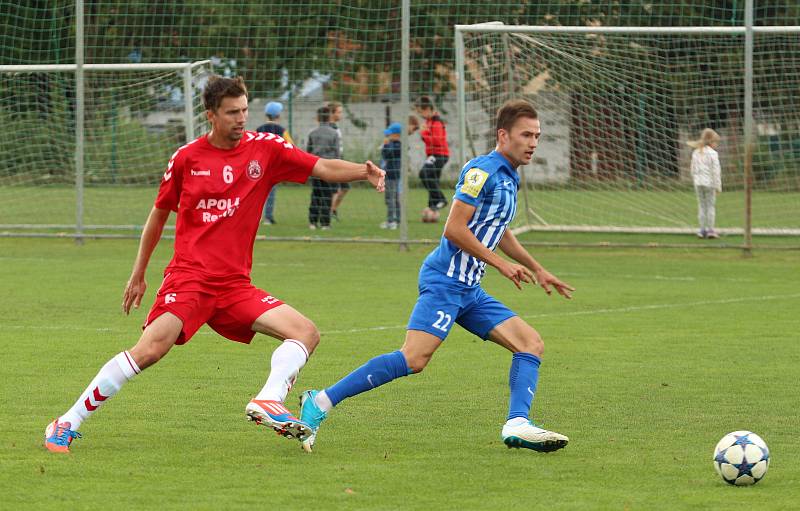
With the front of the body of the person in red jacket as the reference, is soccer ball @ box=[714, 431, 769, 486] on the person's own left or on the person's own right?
on the person's own left

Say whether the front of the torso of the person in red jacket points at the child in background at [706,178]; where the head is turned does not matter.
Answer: no

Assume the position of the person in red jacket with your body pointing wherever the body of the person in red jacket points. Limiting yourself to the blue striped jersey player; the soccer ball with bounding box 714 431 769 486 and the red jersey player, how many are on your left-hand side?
3

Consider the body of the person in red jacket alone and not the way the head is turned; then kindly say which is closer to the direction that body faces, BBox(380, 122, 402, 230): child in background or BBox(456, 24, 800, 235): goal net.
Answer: the child in background

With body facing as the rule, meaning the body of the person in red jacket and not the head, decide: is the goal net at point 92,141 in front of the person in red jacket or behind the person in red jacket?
in front

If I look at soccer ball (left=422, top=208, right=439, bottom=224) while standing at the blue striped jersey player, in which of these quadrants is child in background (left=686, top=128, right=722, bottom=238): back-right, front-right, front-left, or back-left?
front-right

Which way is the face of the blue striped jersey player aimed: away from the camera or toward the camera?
toward the camera

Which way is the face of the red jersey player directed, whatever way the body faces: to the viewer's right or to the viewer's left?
to the viewer's right

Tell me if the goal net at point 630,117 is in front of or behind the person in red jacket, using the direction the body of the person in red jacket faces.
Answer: behind

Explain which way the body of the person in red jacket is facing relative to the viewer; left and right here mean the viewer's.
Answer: facing to the left of the viewer

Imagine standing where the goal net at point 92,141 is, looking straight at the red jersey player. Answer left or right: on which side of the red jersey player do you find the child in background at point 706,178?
left
